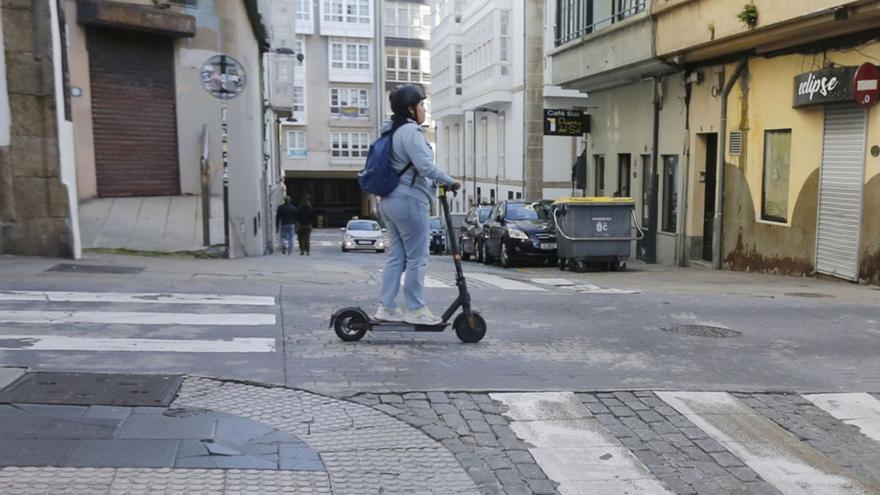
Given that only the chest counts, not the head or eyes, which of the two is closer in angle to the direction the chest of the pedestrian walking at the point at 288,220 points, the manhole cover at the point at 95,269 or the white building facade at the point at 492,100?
the white building facade

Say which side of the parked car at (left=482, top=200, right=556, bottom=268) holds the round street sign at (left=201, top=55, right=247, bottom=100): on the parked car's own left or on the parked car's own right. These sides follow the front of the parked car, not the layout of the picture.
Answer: on the parked car's own right

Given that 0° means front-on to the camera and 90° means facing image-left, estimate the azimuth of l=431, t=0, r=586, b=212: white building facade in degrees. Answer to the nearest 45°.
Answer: approximately 45°

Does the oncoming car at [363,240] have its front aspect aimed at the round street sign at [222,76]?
yes

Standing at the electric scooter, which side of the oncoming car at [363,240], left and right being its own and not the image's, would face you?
front

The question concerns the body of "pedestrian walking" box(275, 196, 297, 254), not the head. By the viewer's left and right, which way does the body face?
facing away from the viewer

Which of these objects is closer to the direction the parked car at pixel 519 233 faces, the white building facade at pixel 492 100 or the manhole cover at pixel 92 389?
the manhole cover

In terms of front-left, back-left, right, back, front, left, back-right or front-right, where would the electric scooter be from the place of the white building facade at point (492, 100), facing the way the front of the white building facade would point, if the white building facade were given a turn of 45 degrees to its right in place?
left

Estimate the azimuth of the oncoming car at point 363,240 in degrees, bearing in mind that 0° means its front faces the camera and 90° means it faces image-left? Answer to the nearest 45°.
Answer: approximately 0°

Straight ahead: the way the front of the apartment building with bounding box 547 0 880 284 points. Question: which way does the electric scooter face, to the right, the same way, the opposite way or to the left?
the opposite way

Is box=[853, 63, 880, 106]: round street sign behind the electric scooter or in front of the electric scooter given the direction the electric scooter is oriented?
in front

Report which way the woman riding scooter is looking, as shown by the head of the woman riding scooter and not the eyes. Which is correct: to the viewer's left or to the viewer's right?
to the viewer's right

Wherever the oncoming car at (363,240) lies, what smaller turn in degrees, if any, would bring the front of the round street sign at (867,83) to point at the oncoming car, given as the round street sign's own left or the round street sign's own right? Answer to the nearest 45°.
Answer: approximately 90° to the round street sign's own right

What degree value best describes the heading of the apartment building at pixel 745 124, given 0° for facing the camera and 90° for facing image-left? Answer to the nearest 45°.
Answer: approximately 45°
